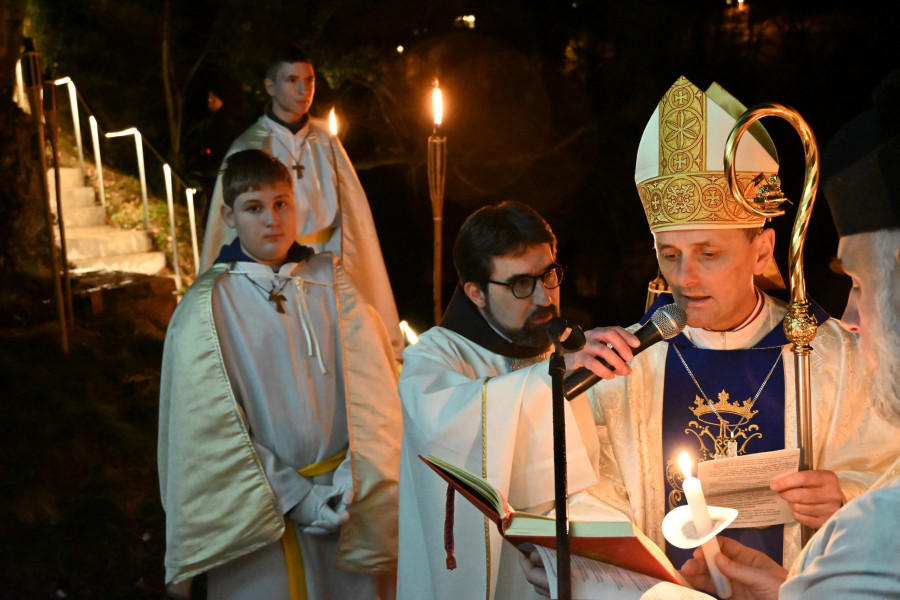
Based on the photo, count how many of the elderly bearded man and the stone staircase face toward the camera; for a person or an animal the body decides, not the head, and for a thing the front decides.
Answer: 1

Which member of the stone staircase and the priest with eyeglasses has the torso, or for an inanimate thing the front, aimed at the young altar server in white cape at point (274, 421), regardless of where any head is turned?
the stone staircase

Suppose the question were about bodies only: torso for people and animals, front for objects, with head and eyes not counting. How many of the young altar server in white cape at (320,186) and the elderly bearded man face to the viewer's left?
1

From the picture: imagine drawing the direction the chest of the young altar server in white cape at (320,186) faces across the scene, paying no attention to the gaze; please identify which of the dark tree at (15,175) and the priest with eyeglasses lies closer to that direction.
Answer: the priest with eyeglasses

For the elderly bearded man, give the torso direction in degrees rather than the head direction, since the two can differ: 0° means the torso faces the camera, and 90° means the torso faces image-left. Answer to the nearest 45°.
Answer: approximately 90°

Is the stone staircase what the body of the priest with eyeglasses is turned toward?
no

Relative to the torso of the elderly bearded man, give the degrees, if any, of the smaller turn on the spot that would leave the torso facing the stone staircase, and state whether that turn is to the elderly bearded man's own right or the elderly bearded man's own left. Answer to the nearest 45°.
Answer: approximately 45° to the elderly bearded man's own right

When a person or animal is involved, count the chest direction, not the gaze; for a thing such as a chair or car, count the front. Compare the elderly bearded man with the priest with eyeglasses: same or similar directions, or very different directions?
very different directions

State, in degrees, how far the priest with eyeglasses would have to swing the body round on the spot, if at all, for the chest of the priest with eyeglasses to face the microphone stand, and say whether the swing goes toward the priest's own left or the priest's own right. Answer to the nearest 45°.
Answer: approximately 45° to the priest's own right

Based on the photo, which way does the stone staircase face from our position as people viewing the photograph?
facing the viewer

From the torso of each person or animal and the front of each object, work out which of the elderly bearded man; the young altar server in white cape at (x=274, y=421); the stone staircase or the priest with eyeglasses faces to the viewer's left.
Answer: the elderly bearded man

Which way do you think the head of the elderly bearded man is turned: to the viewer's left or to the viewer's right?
to the viewer's left

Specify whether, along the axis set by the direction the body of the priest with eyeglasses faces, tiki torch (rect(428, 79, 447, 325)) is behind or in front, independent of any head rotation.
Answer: behind

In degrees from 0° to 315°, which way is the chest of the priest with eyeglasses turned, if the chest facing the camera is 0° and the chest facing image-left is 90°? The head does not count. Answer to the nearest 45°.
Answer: approximately 315°

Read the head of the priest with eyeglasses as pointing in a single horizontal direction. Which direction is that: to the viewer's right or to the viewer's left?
to the viewer's right

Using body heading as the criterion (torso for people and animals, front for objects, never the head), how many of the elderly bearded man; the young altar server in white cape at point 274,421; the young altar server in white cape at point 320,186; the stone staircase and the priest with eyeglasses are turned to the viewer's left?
1

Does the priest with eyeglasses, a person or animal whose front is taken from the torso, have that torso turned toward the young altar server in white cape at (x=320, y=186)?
no
